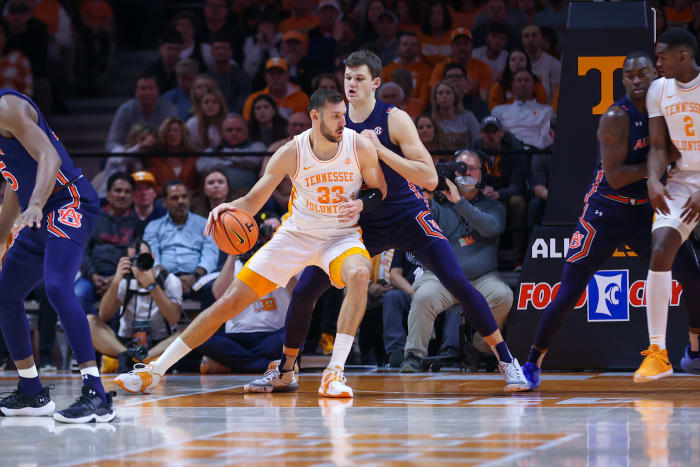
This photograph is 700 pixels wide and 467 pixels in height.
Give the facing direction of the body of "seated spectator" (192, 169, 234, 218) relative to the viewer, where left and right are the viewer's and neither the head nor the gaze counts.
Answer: facing the viewer

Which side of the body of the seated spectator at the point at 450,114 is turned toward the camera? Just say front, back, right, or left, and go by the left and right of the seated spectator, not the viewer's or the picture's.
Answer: front

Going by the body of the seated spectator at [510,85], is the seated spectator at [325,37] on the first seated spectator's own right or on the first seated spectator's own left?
on the first seated spectator's own right

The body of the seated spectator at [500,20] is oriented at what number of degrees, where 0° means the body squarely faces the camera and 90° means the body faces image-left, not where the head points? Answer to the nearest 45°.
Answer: approximately 0°

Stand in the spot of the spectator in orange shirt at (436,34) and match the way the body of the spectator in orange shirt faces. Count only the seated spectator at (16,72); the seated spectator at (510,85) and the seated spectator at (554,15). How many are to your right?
1

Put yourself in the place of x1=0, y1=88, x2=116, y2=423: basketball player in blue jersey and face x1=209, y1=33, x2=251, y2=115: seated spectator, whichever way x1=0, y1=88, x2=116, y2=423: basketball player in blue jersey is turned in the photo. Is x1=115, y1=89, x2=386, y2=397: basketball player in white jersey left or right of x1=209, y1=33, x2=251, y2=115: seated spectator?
right

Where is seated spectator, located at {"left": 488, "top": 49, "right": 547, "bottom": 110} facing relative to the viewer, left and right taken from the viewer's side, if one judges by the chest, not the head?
facing the viewer

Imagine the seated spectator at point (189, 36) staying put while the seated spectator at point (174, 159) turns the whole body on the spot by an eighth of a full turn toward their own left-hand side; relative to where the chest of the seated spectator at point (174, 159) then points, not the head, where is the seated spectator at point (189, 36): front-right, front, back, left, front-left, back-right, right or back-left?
back-left

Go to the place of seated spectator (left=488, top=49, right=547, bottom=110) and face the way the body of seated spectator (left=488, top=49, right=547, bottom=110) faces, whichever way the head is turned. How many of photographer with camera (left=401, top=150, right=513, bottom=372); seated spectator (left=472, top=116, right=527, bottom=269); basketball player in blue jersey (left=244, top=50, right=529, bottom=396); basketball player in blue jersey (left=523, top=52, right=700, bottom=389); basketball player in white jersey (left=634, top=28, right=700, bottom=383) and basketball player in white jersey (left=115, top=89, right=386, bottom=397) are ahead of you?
6

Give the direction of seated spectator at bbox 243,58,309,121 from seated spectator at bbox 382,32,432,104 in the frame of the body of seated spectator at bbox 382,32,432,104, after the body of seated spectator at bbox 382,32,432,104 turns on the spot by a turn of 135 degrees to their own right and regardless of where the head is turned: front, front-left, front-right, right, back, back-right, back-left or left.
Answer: front-left

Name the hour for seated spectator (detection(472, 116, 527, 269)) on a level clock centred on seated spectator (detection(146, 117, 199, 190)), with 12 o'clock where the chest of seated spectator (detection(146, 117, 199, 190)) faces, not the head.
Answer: seated spectator (detection(472, 116, 527, 269)) is roughly at 10 o'clock from seated spectator (detection(146, 117, 199, 190)).

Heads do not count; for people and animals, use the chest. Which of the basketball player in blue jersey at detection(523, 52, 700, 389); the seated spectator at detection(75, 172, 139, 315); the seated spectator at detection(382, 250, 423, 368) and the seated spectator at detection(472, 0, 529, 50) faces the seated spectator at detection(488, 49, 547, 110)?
the seated spectator at detection(472, 0, 529, 50)

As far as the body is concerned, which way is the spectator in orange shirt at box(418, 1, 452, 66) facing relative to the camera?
toward the camera
